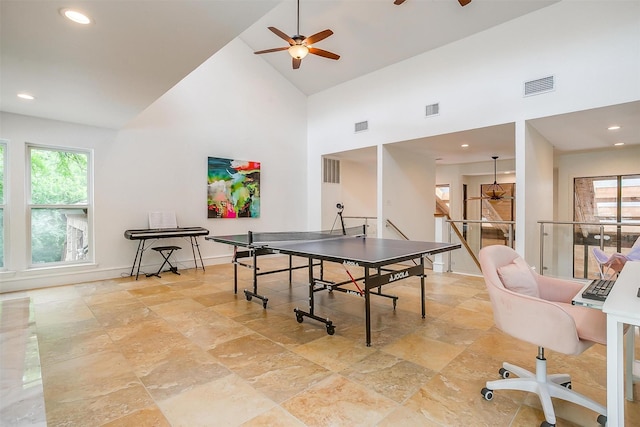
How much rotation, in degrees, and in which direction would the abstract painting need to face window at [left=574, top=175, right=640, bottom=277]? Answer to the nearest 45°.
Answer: approximately 45° to its left

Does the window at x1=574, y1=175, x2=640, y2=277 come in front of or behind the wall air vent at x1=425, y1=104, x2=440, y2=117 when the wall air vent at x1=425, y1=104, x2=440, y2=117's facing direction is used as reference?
behind

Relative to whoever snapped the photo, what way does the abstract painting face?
facing the viewer and to the right of the viewer

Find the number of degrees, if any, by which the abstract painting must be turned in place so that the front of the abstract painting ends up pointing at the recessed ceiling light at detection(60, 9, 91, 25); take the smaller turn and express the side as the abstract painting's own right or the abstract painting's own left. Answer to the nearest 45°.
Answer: approximately 45° to the abstract painting's own right

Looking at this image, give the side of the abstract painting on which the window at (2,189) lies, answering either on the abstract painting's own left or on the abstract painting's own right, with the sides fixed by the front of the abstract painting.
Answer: on the abstract painting's own right

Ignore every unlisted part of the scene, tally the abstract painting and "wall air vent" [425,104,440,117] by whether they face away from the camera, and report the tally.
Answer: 0

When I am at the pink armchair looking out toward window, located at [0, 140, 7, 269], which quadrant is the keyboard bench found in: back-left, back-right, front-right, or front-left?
front-right

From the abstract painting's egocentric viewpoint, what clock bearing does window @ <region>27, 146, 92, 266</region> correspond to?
The window is roughly at 4 o'clock from the abstract painting.

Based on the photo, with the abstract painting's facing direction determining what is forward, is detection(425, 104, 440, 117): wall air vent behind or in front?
in front

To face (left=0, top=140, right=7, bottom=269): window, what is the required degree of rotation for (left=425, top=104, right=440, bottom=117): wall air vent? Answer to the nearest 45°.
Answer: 0° — it already faces it

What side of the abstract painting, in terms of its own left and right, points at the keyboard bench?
right

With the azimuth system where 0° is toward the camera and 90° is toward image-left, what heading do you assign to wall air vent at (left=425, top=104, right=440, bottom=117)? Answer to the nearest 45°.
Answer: approximately 45°

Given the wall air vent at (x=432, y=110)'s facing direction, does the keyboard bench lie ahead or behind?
ahead

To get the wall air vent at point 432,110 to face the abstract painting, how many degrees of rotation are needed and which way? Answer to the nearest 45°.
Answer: approximately 45° to its right

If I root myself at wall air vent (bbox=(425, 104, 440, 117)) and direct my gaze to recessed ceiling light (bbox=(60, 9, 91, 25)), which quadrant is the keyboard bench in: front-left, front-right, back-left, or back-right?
front-right
